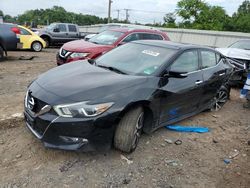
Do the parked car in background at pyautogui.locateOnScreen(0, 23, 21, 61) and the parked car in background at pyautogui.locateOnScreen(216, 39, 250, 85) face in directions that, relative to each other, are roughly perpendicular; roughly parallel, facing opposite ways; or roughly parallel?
roughly parallel

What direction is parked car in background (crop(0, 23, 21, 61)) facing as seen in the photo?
to the viewer's left

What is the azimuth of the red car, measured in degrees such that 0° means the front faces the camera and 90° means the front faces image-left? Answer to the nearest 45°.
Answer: approximately 45°

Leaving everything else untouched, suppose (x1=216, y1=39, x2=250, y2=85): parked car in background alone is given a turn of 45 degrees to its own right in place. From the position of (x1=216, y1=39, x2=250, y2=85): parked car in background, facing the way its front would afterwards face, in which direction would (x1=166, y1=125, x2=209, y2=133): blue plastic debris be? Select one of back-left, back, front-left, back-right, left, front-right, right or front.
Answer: left

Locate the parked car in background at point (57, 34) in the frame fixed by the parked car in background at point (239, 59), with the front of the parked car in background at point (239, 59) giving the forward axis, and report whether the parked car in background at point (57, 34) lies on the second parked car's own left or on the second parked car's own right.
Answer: on the second parked car's own right

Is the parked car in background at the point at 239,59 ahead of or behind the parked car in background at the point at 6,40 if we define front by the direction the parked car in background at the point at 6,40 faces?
behind

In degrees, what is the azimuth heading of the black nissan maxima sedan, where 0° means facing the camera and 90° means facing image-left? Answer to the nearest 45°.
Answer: approximately 45°

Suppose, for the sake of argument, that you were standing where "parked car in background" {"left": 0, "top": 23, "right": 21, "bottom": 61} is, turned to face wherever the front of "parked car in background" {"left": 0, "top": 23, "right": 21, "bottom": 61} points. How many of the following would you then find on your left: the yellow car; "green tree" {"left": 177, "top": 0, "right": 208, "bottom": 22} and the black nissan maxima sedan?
1

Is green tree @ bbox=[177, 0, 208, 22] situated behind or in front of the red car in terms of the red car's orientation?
behind

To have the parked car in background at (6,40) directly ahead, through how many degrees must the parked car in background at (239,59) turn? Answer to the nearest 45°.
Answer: approximately 45° to its right

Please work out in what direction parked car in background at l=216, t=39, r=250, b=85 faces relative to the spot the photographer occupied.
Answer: facing the viewer and to the left of the viewer

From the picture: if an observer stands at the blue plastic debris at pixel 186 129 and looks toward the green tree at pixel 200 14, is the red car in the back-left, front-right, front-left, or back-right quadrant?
front-left

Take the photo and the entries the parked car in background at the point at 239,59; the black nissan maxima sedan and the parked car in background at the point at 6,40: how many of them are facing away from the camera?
0

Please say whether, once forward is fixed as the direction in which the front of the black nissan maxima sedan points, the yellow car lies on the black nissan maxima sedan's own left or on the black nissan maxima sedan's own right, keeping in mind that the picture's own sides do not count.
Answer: on the black nissan maxima sedan's own right

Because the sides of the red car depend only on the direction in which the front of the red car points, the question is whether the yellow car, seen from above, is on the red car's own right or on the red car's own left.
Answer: on the red car's own right

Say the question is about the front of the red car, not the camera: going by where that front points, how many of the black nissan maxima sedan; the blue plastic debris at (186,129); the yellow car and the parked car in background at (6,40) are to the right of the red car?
2

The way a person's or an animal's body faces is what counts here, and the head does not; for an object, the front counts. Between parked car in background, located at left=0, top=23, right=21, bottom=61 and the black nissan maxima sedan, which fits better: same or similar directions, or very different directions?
same or similar directions

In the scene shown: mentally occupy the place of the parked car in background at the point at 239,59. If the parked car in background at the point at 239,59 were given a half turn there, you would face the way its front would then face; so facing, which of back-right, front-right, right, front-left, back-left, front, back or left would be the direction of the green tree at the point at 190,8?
front-left
